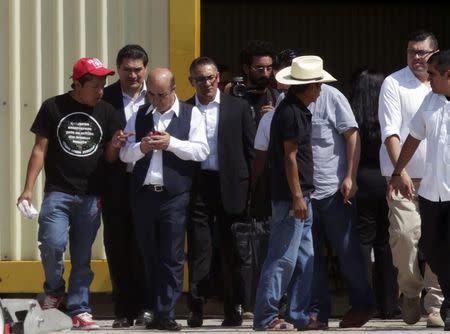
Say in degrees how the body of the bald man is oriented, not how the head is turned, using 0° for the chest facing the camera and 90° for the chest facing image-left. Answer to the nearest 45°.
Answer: approximately 0°

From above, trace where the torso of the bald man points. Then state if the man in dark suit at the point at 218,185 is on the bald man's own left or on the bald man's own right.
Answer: on the bald man's own left

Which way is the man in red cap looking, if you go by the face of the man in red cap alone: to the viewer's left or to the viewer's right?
to the viewer's right

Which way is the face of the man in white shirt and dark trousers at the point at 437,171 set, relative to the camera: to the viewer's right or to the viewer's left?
to the viewer's left
